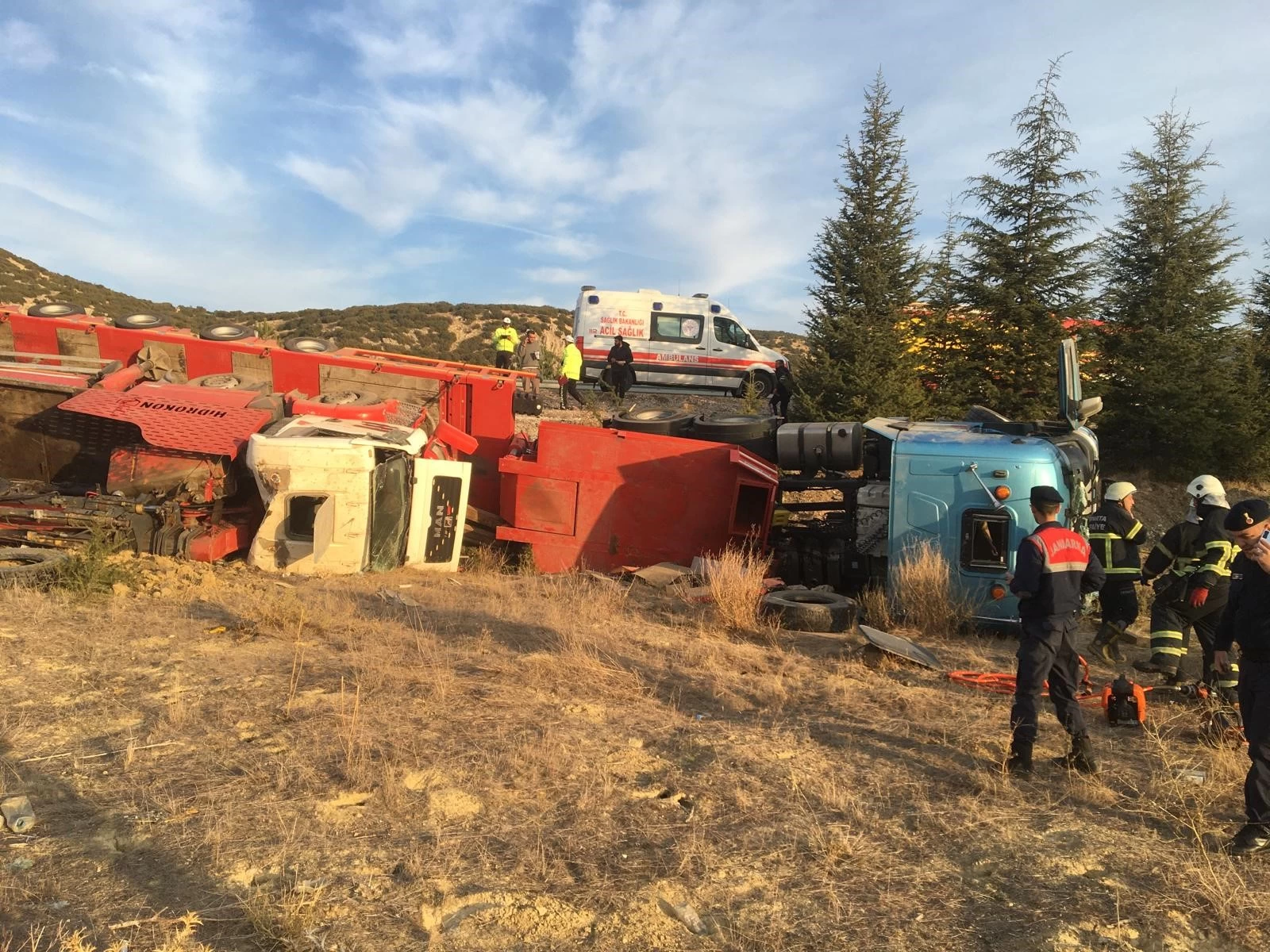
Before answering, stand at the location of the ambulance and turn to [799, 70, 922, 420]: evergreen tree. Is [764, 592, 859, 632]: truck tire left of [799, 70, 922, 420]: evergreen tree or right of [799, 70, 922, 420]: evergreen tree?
right

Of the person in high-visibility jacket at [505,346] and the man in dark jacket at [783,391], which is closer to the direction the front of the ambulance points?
the man in dark jacket

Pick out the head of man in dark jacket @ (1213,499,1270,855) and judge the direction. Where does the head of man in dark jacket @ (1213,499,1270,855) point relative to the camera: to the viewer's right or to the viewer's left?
to the viewer's left

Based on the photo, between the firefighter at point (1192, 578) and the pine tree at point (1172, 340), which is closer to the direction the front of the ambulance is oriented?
the pine tree

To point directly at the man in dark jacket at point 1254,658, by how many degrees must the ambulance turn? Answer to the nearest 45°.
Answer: approximately 90° to its right

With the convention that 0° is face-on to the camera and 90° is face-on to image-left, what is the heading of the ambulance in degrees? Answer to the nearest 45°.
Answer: approximately 270°

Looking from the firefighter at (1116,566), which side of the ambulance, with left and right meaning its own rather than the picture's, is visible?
right

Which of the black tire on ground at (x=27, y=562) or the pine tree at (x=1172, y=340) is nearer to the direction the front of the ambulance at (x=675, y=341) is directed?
the pine tree

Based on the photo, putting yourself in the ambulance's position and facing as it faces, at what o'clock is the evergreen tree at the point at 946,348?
The evergreen tree is roughly at 1 o'clock from the ambulance.

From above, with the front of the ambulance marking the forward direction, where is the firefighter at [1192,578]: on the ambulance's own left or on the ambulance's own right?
on the ambulance's own right

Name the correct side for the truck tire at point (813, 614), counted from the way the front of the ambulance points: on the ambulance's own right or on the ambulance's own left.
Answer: on the ambulance's own right

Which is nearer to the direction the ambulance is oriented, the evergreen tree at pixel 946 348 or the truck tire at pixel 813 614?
the evergreen tree

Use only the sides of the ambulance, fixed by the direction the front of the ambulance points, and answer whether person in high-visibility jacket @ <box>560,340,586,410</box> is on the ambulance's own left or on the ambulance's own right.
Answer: on the ambulance's own right

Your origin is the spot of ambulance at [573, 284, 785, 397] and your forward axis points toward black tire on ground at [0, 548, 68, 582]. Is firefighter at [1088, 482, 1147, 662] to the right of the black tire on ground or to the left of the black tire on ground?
left

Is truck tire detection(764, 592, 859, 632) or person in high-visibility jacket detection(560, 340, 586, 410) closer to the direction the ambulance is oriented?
the truck tire

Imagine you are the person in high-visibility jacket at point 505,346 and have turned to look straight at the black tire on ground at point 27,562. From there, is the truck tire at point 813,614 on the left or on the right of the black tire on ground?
left

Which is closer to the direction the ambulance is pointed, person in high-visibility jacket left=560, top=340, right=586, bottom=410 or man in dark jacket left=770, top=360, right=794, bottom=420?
the man in dark jacket
